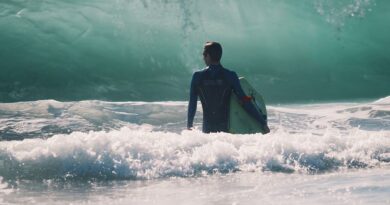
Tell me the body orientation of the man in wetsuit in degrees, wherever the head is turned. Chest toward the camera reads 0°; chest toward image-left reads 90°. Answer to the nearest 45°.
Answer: approximately 180°
